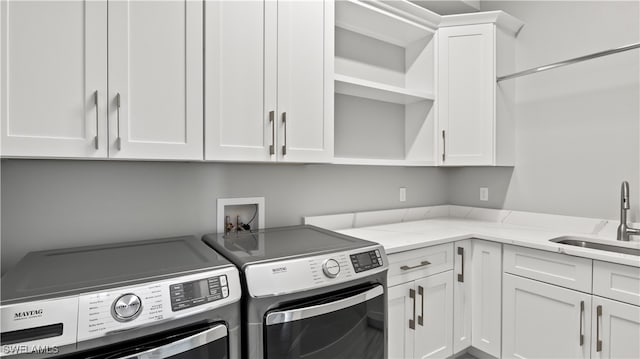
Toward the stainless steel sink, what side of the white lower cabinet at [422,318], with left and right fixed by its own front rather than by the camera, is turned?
left

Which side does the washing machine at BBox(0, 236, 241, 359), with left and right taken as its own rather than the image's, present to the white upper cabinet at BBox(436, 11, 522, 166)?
left

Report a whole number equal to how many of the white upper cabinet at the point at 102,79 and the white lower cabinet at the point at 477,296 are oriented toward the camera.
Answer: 2

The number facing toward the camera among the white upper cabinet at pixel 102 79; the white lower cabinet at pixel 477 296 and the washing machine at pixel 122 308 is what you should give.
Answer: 3

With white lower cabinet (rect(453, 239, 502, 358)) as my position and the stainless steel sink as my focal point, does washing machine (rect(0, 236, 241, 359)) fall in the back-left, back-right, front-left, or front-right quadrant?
back-right

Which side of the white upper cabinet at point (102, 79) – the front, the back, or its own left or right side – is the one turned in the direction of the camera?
front

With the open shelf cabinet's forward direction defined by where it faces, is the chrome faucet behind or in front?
in front

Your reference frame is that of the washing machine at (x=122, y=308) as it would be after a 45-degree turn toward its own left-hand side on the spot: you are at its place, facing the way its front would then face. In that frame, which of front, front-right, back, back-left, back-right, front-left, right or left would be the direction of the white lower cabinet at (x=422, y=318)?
front-left

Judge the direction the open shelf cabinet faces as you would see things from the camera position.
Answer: facing the viewer and to the right of the viewer
